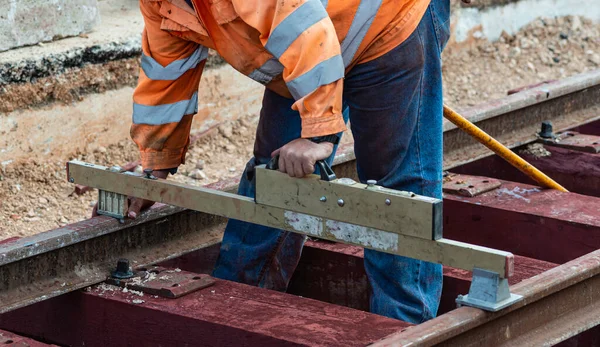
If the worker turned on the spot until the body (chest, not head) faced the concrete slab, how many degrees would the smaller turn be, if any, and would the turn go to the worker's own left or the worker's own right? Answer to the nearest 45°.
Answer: approximately 90° to the worker's own right

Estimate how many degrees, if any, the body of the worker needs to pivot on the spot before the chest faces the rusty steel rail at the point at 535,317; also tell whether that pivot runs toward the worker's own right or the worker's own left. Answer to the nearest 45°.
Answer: approximately 90° to the worker's own left

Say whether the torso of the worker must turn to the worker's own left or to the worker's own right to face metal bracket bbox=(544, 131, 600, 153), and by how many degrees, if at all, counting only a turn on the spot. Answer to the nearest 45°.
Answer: approximately 180°

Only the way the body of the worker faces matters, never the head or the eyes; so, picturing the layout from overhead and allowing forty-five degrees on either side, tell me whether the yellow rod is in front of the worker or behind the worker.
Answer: behind

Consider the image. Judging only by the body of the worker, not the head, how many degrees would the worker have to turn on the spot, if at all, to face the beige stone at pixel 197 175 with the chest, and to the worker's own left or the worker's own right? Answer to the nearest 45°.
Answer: approximately 135° to the worker's own right

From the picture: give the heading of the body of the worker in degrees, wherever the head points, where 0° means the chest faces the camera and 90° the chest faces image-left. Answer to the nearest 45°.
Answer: approximately 45°

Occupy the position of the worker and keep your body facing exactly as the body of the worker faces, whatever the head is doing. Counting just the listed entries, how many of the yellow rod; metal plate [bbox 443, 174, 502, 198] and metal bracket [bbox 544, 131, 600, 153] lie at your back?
3

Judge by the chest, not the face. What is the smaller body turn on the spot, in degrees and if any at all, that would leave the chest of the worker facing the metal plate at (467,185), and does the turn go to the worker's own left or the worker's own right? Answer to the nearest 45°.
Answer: approximately 180°

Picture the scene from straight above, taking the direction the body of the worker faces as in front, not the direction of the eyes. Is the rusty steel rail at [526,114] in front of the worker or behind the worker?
behind
